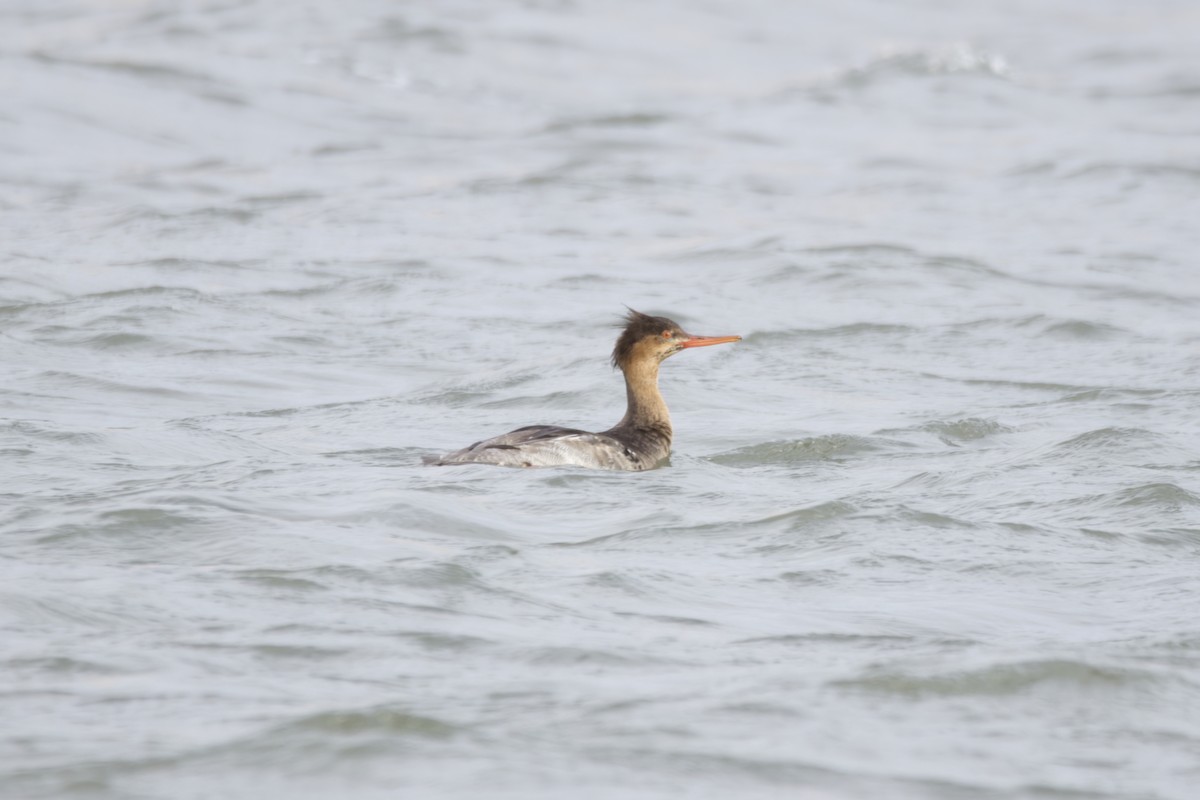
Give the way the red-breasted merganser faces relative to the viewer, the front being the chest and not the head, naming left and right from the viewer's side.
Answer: facing to the right of the viewer
